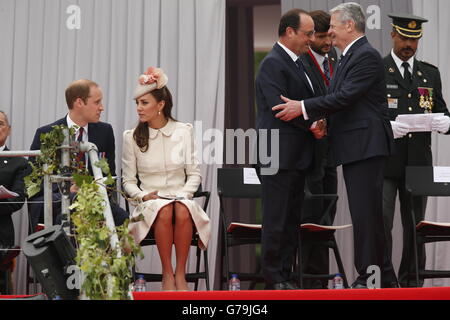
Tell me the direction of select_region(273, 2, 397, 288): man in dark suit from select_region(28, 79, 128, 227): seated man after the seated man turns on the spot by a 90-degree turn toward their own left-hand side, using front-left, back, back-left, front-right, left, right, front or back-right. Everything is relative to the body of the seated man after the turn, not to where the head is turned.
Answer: front-right

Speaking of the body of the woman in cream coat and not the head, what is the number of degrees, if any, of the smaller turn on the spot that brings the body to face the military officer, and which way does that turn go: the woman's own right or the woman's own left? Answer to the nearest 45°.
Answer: approximately 90° to the woman's own left

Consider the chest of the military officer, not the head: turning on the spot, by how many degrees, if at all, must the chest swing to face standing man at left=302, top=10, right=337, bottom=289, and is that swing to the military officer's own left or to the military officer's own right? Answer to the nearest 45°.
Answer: approximately 90° to the military officer's own right

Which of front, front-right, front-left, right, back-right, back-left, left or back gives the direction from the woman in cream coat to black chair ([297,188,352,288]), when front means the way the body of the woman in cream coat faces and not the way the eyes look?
left

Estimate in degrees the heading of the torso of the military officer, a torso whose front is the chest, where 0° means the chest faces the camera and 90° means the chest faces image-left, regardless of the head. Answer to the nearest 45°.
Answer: approximately 0°

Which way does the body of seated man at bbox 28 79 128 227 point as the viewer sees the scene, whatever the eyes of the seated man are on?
toward the camera

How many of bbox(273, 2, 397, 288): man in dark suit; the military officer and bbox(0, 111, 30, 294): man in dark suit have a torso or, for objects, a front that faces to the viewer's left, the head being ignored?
1

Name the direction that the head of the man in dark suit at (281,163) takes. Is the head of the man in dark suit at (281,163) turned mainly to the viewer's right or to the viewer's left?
to the viewer's right

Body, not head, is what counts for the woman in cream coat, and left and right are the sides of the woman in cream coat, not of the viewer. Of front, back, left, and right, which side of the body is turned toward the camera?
front

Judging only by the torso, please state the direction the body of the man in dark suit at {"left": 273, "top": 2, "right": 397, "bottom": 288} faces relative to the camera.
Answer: to the viewer's left
